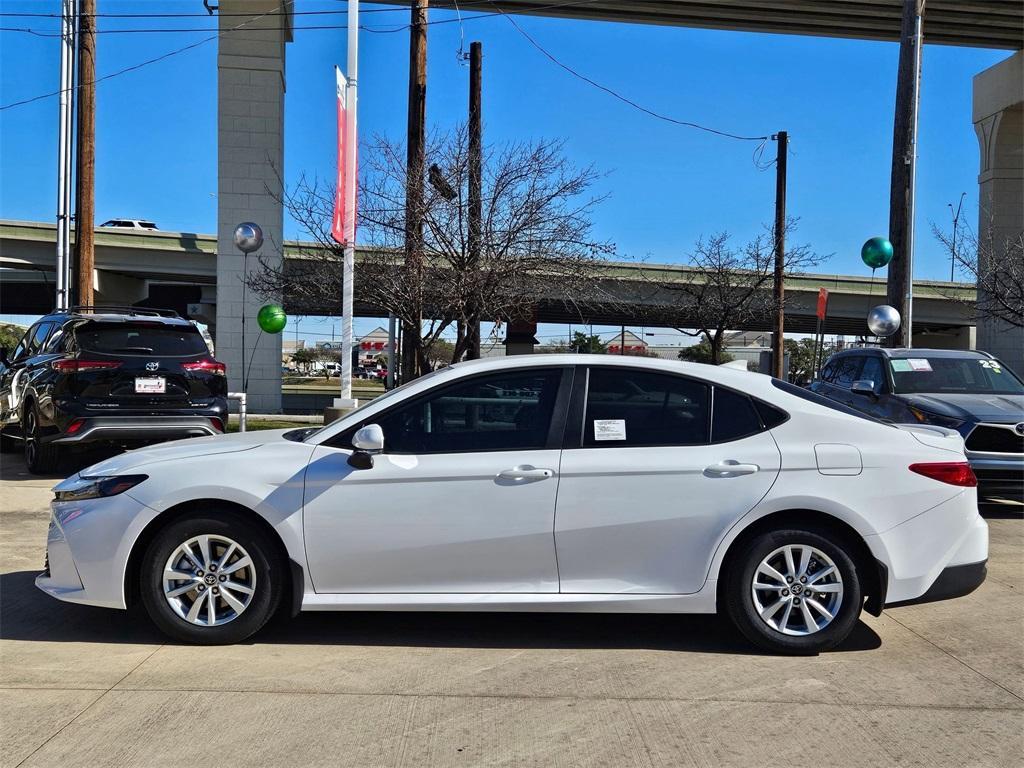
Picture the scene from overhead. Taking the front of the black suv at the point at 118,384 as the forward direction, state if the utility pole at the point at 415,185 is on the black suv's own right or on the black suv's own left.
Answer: on the black suv's own right

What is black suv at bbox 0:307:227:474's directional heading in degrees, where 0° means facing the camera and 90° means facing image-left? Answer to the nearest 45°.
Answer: approximately 135°

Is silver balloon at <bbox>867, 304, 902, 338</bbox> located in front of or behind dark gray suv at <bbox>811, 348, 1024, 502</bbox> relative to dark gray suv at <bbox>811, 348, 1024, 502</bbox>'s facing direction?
behind

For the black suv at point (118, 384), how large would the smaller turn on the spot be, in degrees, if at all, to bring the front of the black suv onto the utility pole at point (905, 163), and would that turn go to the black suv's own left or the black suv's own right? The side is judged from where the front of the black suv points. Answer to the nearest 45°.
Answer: approximately 135° to the black suv's own right

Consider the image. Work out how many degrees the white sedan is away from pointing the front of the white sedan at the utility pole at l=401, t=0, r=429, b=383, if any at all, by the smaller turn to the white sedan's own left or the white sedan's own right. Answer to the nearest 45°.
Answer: approximately 90° to the white sedan's own right

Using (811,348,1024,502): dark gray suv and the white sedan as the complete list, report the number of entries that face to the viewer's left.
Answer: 1

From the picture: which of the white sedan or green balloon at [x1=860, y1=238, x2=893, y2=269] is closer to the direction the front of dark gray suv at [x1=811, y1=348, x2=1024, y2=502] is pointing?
the white sedan

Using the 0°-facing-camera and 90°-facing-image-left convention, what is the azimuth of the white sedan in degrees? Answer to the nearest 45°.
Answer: approximately 90°

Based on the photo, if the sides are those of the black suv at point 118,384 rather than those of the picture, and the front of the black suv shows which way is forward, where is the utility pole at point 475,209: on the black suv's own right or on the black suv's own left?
on the black suv's own right

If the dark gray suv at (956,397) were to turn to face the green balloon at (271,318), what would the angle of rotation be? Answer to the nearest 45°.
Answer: approximately 135° to its right

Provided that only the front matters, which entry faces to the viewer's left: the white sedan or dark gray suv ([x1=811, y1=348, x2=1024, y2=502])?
the white sedan

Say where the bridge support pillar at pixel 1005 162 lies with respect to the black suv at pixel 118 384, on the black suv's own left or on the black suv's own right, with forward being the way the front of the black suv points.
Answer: on the black suv's own right

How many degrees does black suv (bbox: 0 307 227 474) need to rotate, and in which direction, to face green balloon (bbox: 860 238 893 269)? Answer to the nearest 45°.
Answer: approximately 135° to its right
